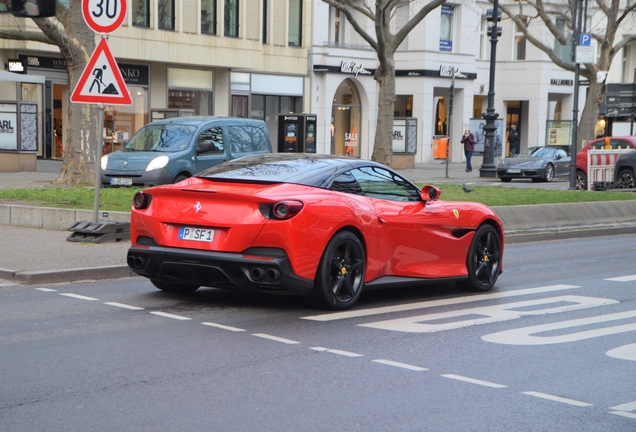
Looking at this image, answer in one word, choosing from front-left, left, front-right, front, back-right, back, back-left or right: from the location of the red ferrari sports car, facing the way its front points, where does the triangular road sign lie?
left

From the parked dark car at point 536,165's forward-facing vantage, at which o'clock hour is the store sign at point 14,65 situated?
The store sign is roughly at 1 o'clock from the parked dark car.

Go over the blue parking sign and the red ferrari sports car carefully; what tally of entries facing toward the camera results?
1

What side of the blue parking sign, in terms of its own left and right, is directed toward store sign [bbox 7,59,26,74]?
right

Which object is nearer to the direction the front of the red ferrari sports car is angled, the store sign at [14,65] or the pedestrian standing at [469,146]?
the pedestrian standing

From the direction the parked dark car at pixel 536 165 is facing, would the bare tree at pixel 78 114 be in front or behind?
in front

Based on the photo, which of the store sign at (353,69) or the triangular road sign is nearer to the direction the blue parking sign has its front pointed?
the triangular road sign

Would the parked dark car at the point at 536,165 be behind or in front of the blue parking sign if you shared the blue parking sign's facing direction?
behind

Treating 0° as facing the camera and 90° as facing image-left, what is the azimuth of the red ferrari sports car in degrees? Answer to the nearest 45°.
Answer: approximately 225°
